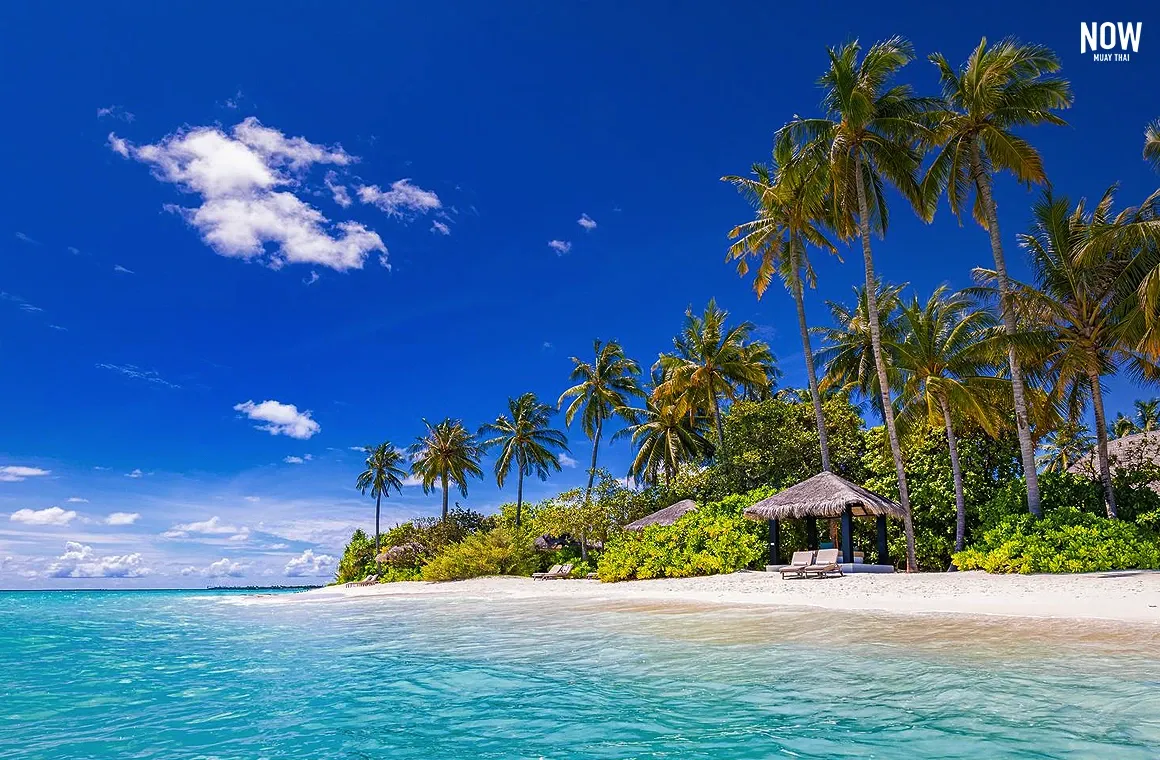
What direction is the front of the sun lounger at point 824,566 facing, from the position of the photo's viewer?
facing the viewer and to the left of the viewer

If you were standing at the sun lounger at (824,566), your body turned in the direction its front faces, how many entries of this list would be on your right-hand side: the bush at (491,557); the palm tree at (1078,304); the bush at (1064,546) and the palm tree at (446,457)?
2

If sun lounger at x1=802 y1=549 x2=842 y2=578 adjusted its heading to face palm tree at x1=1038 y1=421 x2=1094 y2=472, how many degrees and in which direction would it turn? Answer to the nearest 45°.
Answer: approximately 180°

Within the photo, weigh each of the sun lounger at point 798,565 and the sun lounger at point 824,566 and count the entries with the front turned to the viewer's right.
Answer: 0

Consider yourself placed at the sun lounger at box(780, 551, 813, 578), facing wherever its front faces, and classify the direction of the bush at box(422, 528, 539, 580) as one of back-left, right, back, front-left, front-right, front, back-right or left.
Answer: right

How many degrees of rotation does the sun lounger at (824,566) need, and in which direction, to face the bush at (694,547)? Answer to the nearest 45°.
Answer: approximately 90° to its right

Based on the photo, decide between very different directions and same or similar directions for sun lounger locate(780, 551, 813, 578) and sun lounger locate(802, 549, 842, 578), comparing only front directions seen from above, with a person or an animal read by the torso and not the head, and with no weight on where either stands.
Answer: same or similar directions

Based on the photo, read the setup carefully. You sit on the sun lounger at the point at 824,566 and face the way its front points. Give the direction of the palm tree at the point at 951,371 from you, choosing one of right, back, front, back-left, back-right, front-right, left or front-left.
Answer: back

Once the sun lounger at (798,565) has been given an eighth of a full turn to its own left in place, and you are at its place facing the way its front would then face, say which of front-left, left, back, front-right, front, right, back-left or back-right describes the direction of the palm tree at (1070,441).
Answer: back-left

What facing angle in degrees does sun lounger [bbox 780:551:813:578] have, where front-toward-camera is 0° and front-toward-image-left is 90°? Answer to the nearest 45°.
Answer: approximately 45°
